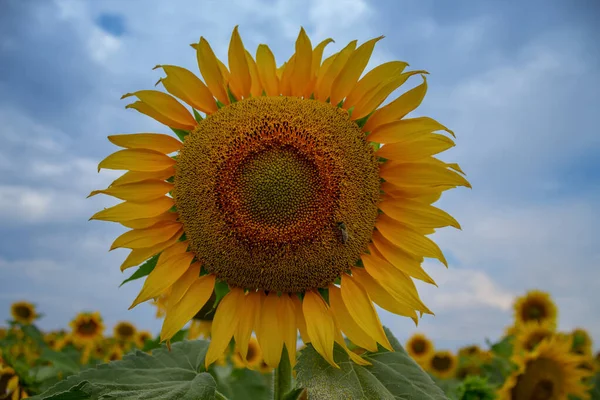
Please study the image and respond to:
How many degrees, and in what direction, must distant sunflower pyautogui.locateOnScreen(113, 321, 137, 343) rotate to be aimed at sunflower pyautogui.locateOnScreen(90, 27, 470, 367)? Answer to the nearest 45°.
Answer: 0° — it already faces it

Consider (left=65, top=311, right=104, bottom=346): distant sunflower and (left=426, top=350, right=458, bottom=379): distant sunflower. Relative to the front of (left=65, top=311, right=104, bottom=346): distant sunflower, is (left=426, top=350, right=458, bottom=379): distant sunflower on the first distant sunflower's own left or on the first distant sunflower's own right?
on the first distant sunflower's own left

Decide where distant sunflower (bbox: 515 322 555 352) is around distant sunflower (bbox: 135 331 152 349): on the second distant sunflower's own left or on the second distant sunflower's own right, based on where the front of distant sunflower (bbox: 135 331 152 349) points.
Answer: on the second distant sunflower's own left

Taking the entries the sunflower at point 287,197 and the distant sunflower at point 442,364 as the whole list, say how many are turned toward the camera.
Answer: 2

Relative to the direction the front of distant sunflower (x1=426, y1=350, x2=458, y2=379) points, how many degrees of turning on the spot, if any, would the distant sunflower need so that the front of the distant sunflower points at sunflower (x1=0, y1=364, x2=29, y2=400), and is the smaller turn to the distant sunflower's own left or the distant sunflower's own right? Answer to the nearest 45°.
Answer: approximately 45° to the distant sunflower's own right

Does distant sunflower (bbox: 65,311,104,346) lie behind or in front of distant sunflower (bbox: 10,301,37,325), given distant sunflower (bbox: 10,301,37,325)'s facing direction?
in front

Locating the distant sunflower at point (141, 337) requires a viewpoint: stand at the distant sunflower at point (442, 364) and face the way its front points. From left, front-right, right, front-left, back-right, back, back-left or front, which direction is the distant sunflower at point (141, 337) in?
right

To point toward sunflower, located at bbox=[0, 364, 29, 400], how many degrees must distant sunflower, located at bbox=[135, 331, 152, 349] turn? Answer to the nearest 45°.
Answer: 0° — it already faces it

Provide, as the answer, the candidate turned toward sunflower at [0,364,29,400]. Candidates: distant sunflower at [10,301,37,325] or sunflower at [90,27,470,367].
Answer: the distant sunflower

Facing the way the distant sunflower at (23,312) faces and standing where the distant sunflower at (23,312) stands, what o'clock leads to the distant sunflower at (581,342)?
the distant sunflower at (581,342) is roughly at 10 o'clock from the distant sunflower at (23,312).

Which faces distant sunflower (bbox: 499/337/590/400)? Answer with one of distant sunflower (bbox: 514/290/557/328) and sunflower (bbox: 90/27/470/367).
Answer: distant sunflower (bbox: 514/290/557/328)

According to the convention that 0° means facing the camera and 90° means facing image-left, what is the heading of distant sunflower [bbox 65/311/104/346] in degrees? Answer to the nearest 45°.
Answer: approximately 0°

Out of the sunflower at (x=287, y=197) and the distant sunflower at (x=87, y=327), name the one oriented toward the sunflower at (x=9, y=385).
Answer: the distant sunflower

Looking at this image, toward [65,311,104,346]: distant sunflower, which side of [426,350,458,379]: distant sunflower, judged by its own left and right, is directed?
right
